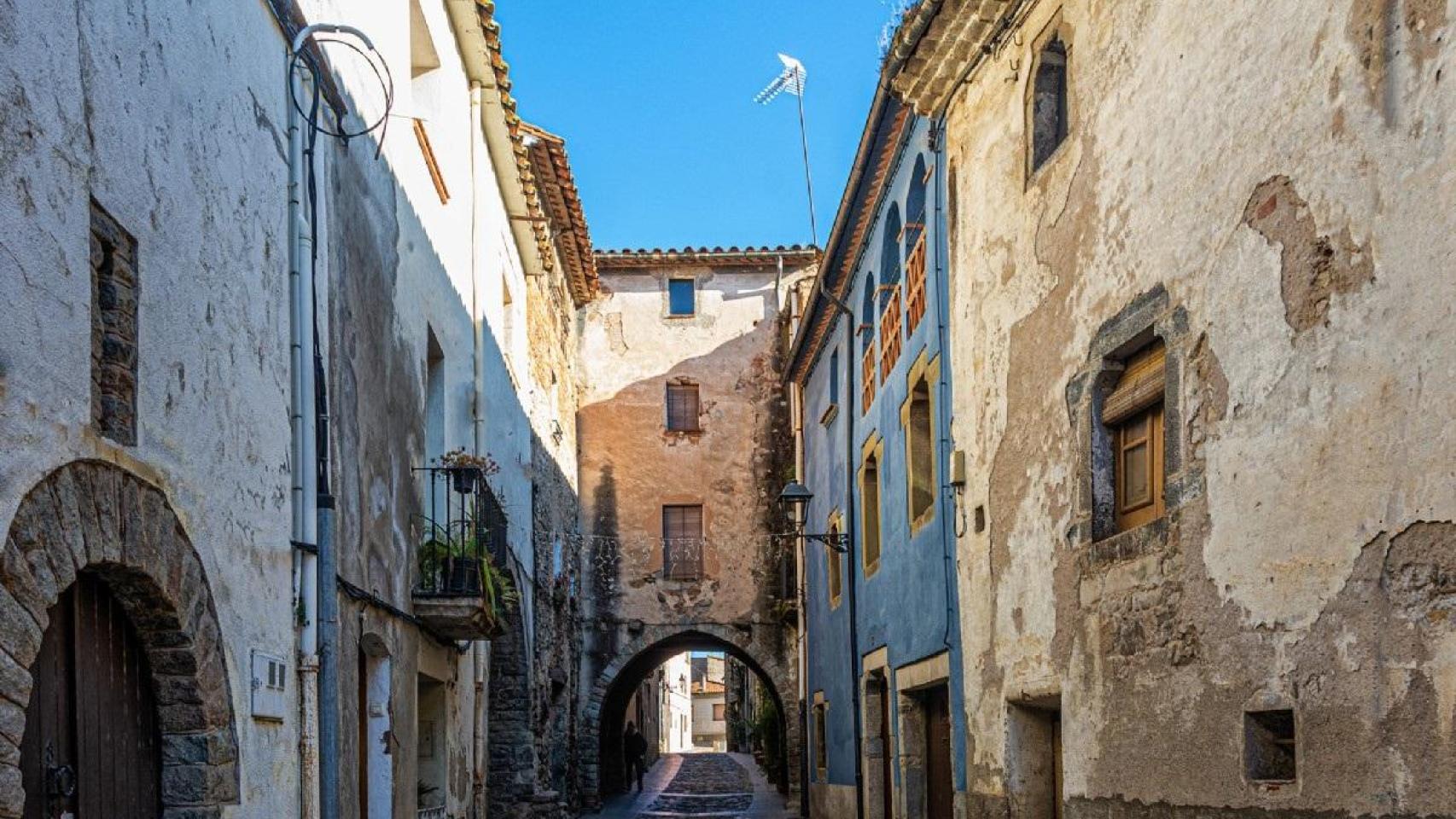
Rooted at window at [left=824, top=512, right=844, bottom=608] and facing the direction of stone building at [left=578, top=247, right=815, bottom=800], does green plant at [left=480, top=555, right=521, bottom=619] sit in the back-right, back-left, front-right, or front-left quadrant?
back-left

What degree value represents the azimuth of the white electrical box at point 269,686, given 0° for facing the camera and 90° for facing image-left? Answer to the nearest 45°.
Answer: approximately 315°

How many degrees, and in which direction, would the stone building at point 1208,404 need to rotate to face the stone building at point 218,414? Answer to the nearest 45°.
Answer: approximately 45° to its right

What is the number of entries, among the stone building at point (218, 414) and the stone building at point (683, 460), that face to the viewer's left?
0

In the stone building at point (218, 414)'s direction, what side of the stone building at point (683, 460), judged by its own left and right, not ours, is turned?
front

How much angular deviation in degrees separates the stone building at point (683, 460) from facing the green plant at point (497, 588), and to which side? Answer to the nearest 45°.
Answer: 0° — it already faces it

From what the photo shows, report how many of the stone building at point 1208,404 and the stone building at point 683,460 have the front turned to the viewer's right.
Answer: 0
